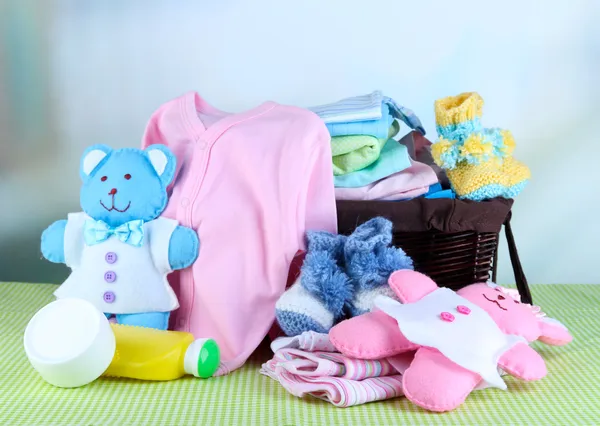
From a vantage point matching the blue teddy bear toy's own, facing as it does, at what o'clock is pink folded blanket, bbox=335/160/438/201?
The pink folded blanket is roughly at 9 o'clock from the blue teddy bear toy.

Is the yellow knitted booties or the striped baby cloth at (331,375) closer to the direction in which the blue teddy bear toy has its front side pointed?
the striped baby cloth

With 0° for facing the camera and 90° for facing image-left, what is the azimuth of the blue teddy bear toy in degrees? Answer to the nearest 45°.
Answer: approximately 0°

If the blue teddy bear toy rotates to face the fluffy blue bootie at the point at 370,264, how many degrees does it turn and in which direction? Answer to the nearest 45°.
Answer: approximately 45° to its left

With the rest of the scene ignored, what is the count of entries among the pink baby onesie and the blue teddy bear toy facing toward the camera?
2

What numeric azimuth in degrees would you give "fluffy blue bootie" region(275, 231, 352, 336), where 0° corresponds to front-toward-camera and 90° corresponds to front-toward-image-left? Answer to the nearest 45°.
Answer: approximately 45°
